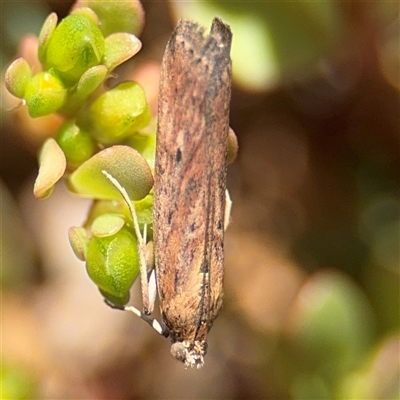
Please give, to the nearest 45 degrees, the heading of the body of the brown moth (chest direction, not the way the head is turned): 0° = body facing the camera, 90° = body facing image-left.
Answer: approximately 0°
